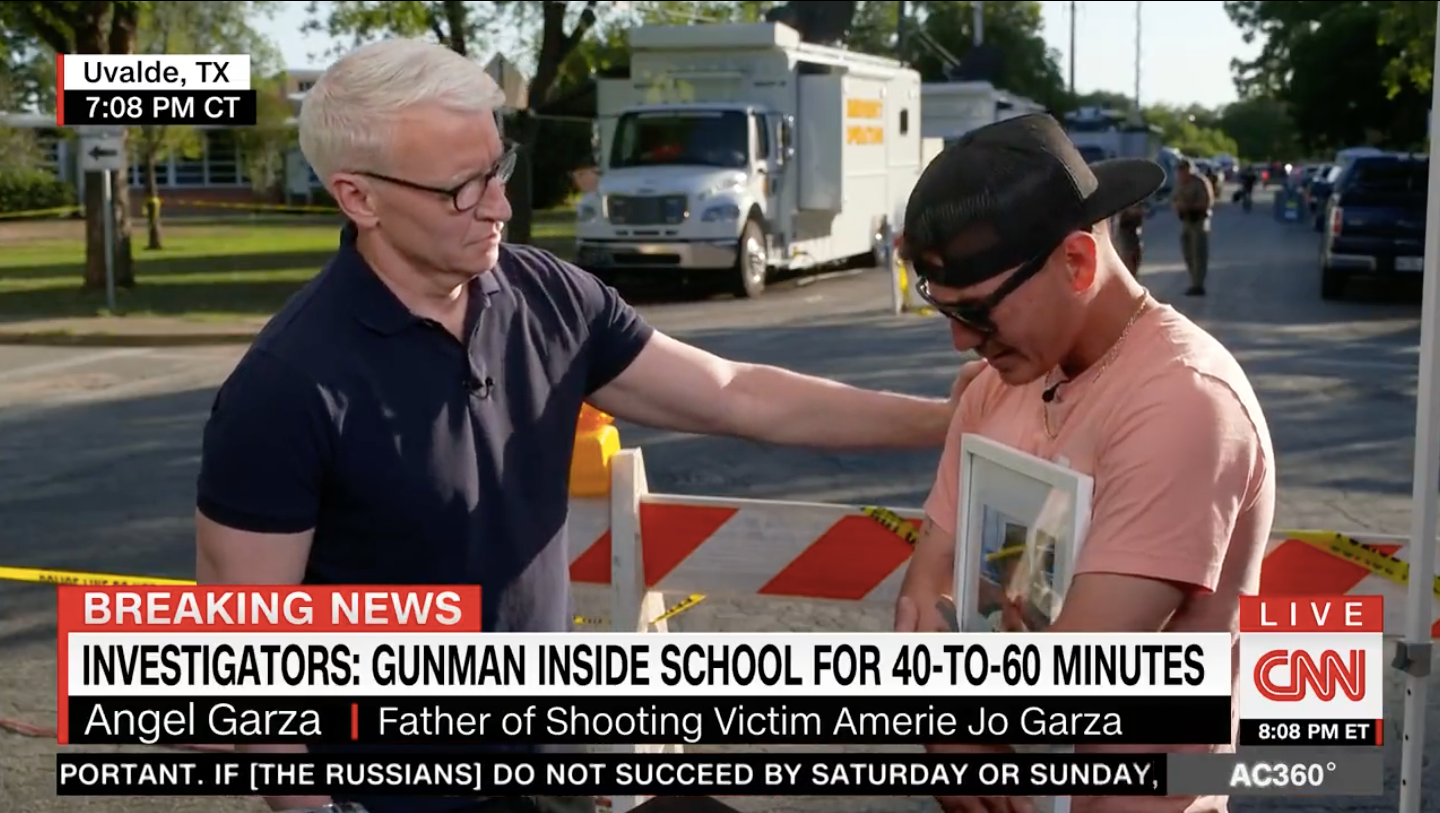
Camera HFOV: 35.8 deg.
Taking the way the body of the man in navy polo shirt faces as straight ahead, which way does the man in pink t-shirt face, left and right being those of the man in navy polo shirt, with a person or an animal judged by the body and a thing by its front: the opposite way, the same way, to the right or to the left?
to the right

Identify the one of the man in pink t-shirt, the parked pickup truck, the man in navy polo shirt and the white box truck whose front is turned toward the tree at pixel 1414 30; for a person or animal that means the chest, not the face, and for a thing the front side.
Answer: the parked pickup truck

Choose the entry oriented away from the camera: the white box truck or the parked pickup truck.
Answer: the parked pickup truck

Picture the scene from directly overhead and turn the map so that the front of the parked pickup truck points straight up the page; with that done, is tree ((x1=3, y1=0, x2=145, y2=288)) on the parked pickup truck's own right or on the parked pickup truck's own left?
on the parked pickup truck's own left

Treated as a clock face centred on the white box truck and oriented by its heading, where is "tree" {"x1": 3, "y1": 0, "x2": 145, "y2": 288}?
The tree is roughly at 1 o'clock from the white box truck.

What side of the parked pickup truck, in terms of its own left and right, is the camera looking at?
back

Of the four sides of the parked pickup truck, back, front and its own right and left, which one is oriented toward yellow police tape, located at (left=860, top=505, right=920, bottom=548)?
back

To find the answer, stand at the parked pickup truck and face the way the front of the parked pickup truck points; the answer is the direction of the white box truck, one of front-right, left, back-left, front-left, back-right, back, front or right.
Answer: left

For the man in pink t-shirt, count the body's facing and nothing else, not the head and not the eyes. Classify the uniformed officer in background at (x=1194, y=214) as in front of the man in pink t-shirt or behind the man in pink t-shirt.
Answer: behind

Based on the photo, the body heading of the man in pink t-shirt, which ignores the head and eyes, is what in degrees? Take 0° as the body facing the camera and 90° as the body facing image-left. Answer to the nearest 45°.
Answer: approximately 45°

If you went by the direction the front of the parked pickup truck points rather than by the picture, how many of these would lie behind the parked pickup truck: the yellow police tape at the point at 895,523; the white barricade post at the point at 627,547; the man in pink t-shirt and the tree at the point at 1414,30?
3

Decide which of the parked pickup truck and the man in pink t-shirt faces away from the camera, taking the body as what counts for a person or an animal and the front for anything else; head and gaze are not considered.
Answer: the parked pickup truck

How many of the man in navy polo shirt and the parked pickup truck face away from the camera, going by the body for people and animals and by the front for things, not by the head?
1

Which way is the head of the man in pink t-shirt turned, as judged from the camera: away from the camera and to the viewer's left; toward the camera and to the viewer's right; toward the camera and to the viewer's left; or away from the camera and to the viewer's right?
toward the camera and to the viewer's left

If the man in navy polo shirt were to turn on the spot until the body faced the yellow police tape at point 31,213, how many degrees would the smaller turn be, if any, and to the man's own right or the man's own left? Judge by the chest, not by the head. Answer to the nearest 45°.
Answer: approximately 135° to the man's own left

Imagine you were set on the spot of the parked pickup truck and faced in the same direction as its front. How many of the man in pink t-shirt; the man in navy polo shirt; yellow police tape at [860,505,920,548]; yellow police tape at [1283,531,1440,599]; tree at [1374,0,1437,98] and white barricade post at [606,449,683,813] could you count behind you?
5
